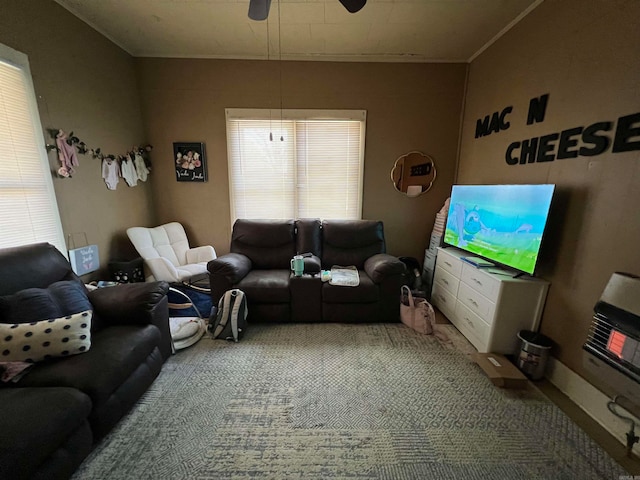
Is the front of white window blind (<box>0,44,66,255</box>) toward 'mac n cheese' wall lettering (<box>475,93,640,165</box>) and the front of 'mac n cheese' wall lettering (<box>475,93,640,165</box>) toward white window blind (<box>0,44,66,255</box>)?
yes

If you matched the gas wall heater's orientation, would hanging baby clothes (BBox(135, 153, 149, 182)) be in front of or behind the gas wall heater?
in front

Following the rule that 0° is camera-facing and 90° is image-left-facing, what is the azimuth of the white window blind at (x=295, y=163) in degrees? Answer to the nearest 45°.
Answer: approximately 0°

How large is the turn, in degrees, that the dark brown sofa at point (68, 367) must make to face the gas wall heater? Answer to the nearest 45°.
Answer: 0° — it already faces it

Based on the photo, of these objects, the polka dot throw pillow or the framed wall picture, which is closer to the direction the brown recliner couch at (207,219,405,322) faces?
the polka dot throw pillow

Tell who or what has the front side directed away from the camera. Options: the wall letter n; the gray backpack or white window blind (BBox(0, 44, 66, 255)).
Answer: the gray backpack

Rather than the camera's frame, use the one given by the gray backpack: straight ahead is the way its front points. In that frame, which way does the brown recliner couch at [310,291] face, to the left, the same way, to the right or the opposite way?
the opposite way

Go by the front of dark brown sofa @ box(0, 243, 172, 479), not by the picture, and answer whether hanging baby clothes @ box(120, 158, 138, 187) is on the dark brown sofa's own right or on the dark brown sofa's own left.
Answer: on the dark brown sofa's own left

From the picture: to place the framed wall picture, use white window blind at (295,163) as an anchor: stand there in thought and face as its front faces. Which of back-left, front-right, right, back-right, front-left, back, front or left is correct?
right

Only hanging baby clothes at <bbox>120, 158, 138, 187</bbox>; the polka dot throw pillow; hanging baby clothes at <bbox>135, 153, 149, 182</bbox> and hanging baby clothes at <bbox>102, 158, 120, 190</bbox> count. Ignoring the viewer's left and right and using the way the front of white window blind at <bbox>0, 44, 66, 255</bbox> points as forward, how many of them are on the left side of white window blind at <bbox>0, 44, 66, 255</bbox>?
3

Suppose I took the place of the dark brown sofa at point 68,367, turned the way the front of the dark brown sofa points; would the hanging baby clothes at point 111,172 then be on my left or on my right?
on my left
